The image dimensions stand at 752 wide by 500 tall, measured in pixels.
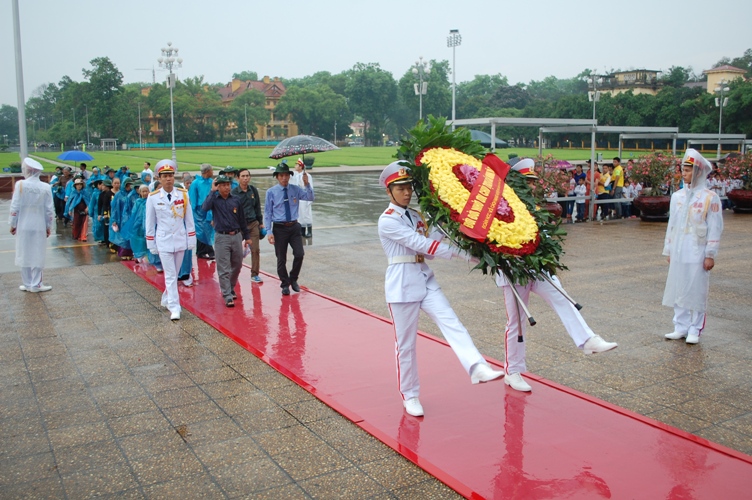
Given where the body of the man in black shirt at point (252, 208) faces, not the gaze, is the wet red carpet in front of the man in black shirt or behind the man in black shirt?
in front

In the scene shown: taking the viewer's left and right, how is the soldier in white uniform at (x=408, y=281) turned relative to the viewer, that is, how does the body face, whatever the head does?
facing the viewer and to the right of the viewer

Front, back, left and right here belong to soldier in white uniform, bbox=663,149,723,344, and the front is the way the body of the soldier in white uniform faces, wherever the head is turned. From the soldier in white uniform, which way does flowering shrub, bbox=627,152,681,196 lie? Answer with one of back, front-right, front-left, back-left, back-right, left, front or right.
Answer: back-right

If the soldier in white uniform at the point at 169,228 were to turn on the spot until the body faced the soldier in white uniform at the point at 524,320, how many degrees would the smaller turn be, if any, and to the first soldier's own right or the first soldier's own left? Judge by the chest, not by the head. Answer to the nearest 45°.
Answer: approximately 45° to the first soldier's own left

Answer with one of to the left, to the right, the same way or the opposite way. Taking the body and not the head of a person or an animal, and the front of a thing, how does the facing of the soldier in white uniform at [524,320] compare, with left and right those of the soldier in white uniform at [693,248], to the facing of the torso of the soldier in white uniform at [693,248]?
to the left

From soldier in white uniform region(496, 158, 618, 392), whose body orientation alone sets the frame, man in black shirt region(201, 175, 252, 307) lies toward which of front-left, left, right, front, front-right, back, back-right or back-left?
back

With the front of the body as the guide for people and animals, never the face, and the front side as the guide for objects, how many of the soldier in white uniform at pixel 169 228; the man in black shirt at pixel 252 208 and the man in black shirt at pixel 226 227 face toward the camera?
3

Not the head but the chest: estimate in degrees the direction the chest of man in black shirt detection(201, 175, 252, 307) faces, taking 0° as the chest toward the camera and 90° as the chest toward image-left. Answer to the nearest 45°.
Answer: approximately 0°

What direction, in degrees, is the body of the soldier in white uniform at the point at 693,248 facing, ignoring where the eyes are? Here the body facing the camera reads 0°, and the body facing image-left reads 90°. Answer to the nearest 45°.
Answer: approximately 45°

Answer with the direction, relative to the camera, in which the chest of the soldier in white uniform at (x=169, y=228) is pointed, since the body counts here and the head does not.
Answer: toward the camera

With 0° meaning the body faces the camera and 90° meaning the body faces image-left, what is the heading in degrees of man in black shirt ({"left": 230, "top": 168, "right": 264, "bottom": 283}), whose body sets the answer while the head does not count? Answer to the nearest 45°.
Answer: approximately 0°
